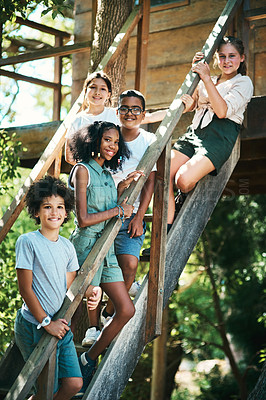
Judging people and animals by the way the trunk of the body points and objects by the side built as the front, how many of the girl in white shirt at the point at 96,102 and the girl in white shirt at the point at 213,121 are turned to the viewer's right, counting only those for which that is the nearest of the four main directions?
0

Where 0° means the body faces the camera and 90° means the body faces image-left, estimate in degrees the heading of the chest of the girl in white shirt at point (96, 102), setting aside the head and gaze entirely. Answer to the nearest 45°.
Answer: approximately 0°

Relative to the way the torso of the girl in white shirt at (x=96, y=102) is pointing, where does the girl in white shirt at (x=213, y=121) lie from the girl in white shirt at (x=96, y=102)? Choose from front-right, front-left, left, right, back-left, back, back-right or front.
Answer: left

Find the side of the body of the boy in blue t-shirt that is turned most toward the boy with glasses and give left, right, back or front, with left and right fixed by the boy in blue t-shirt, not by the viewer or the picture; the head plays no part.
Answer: left
